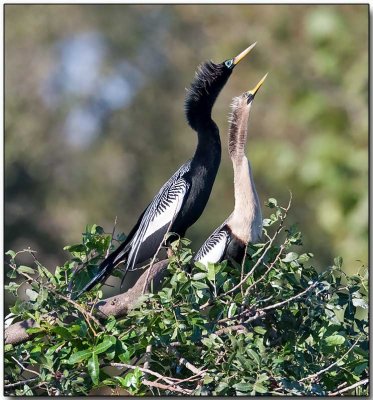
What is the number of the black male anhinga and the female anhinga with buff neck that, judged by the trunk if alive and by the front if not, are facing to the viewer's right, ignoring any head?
2

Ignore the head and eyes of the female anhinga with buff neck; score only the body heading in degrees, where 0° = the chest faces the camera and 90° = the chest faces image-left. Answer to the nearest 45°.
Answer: approximately 270°

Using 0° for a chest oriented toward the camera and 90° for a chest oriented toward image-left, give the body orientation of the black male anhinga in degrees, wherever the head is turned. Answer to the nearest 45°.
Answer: approximately 270°
